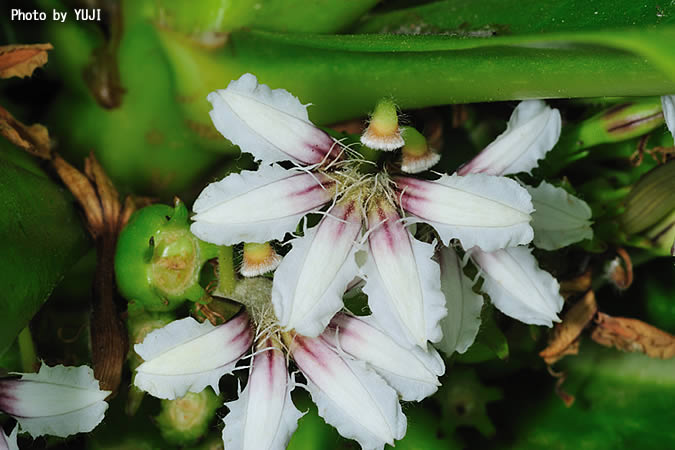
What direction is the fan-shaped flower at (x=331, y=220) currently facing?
toward the camera

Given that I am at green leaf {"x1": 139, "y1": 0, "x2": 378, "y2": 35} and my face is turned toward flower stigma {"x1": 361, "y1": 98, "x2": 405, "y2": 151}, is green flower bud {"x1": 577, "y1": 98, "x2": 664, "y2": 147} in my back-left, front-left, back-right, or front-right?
front-left

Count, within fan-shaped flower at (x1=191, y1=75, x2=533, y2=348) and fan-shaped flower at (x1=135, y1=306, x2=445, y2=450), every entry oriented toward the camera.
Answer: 2

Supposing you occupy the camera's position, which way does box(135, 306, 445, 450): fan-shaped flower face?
facing the viewer

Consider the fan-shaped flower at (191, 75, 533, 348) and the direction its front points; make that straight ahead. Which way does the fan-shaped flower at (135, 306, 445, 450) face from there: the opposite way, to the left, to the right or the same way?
the same way

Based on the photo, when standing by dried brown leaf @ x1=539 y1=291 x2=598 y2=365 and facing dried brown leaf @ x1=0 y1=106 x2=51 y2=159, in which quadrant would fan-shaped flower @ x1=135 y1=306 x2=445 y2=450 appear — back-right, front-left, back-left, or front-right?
front-left
